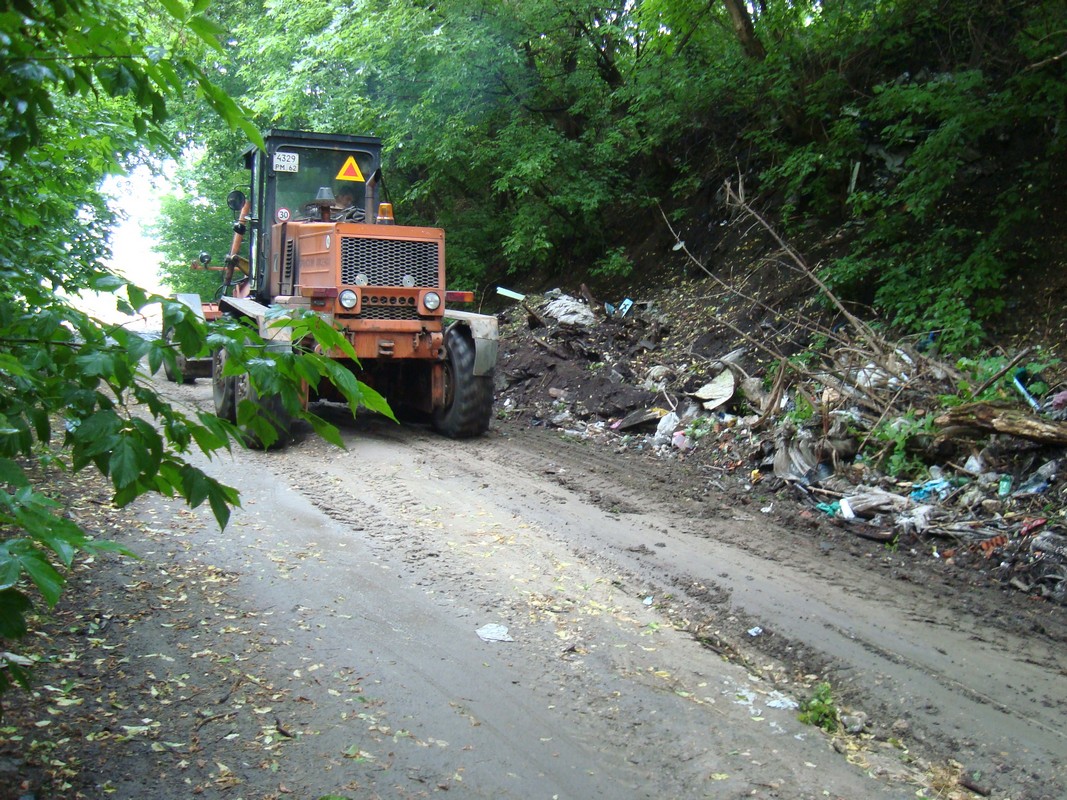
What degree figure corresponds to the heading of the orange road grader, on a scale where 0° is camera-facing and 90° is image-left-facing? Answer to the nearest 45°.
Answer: approximately 135°

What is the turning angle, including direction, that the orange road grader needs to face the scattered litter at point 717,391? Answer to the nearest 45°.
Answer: approximately 135° to its right

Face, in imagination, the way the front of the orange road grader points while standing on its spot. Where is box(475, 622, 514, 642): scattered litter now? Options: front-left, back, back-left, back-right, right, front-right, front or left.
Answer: back-left

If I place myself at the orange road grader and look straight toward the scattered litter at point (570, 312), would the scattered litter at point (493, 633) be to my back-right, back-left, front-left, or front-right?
back-right

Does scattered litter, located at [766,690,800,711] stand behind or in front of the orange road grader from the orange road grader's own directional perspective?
behind
